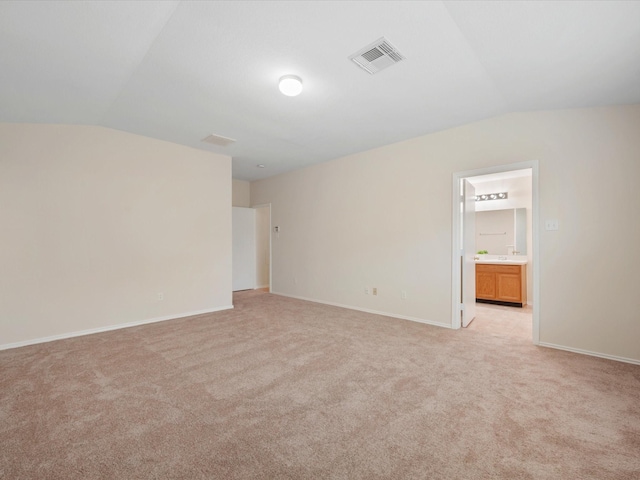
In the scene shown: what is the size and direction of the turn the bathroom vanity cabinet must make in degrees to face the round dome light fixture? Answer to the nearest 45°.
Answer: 0° — it already faces it

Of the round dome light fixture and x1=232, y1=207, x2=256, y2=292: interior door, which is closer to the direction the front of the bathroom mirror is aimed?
the round dome light fixture

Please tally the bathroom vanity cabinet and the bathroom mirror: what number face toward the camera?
2

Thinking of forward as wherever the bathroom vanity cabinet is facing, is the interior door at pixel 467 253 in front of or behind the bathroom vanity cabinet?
in front

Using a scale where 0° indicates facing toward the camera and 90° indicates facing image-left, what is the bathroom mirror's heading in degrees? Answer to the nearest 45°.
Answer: approximately 0°

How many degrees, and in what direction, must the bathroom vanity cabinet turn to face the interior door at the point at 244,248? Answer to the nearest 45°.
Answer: approximately 90° to its right

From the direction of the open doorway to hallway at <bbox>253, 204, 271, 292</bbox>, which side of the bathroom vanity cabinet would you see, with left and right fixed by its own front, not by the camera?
right

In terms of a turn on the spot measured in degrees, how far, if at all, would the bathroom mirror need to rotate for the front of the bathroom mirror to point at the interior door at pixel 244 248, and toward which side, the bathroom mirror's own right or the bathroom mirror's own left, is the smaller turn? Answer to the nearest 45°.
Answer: approximately 45° to the bathroom mirror's own right

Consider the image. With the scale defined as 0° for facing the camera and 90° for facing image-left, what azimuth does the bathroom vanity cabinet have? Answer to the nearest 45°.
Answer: approximately 0°

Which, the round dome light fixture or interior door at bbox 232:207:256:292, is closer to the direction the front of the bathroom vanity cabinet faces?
the round dome light fixture

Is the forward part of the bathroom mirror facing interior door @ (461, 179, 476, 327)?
yes
